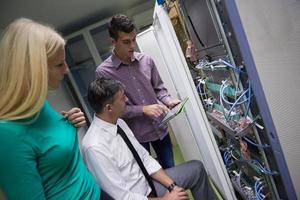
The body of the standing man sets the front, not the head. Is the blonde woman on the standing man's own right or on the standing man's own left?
on the standing man's own right

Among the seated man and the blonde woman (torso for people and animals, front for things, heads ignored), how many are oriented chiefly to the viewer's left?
0

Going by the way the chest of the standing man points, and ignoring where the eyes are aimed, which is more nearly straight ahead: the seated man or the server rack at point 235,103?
the server rack

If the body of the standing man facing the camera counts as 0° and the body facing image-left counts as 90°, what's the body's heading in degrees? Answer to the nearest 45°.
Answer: approximately 315°

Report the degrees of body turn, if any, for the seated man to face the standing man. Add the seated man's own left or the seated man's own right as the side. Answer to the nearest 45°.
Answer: approximately 90° to the seated man's own left

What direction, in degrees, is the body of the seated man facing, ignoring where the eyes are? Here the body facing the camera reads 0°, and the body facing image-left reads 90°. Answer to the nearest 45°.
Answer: approximately 315°

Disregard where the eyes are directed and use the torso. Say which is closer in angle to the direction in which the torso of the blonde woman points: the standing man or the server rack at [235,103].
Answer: the server rack

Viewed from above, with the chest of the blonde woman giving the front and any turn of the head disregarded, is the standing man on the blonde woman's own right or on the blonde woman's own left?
on the blonde woman's own left

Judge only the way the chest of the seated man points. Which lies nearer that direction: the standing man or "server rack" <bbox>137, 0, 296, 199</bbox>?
the server rack

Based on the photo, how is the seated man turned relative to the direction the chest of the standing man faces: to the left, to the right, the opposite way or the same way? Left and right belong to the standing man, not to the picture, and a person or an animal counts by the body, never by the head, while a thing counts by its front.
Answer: the same way

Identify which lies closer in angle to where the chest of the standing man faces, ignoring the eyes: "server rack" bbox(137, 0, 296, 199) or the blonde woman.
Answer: the server rack

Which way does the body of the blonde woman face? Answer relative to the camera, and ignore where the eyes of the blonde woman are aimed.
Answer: to the viewer's right

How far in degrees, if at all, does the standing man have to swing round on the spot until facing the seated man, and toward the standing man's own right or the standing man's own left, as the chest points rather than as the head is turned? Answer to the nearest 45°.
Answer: approximately 90° to the standing man's own right

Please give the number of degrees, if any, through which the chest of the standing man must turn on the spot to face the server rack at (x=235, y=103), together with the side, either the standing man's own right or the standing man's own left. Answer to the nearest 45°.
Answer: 0° — they already face it

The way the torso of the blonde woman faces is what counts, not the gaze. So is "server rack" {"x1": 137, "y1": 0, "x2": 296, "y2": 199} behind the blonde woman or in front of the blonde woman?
in front

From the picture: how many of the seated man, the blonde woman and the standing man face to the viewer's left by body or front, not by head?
0

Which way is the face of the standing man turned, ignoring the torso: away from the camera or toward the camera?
toward the camera
